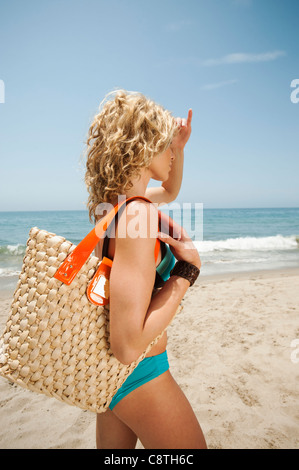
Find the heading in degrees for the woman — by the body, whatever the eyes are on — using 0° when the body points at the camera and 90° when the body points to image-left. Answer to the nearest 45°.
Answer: approximately 270°
